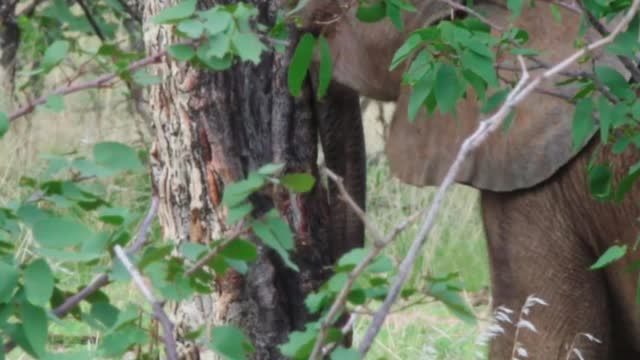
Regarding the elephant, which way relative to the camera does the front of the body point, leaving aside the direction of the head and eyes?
to the viewer's left

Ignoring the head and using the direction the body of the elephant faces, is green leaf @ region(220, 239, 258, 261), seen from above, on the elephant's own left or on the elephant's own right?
on the elephant's own left

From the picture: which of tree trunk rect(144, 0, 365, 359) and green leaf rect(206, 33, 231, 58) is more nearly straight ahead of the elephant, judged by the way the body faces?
the tree trunk

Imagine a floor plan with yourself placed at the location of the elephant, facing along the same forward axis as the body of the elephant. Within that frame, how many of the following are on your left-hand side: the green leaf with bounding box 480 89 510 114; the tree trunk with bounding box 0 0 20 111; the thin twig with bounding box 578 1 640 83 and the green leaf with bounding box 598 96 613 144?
3

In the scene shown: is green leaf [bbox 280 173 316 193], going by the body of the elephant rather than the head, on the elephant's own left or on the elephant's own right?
on the elephant's own left

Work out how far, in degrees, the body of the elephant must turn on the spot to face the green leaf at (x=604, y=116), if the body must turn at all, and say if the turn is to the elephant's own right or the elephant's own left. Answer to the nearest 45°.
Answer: approximately 90° to the elephant's own left

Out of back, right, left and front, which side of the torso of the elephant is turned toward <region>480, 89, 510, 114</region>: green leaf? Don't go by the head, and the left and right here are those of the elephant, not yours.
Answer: left

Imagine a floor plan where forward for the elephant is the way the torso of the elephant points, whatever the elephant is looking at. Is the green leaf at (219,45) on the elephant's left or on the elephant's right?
on the elephant's left

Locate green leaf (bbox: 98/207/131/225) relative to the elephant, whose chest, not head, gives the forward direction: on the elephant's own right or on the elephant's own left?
on the elephant's own left
